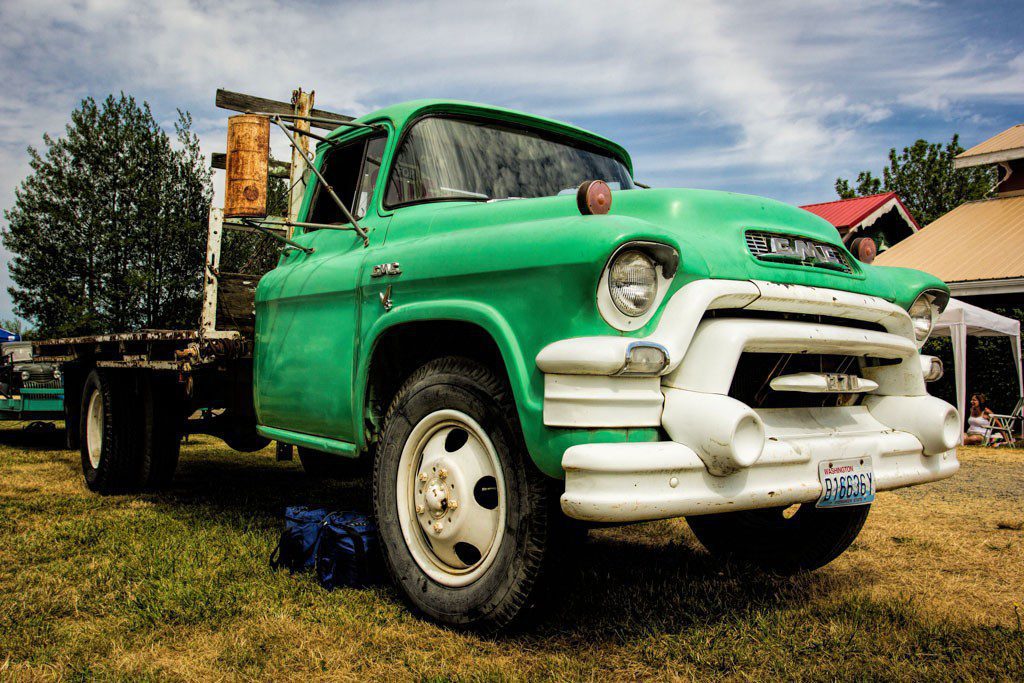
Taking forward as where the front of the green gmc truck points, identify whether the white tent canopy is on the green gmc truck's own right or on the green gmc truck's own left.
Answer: on the green gmc truck's own left

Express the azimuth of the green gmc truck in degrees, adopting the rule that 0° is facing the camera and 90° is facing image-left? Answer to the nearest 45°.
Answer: approximately 315°

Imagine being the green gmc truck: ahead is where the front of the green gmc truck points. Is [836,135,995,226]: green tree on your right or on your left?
on your left

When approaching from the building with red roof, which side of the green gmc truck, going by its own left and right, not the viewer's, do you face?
left

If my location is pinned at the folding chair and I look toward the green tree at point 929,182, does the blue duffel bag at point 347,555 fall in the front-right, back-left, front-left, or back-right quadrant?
back-left

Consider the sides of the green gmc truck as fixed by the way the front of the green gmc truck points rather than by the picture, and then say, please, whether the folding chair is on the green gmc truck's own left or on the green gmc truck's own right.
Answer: on the green gmc truck's own left

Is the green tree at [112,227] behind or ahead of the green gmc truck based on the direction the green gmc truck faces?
behind
